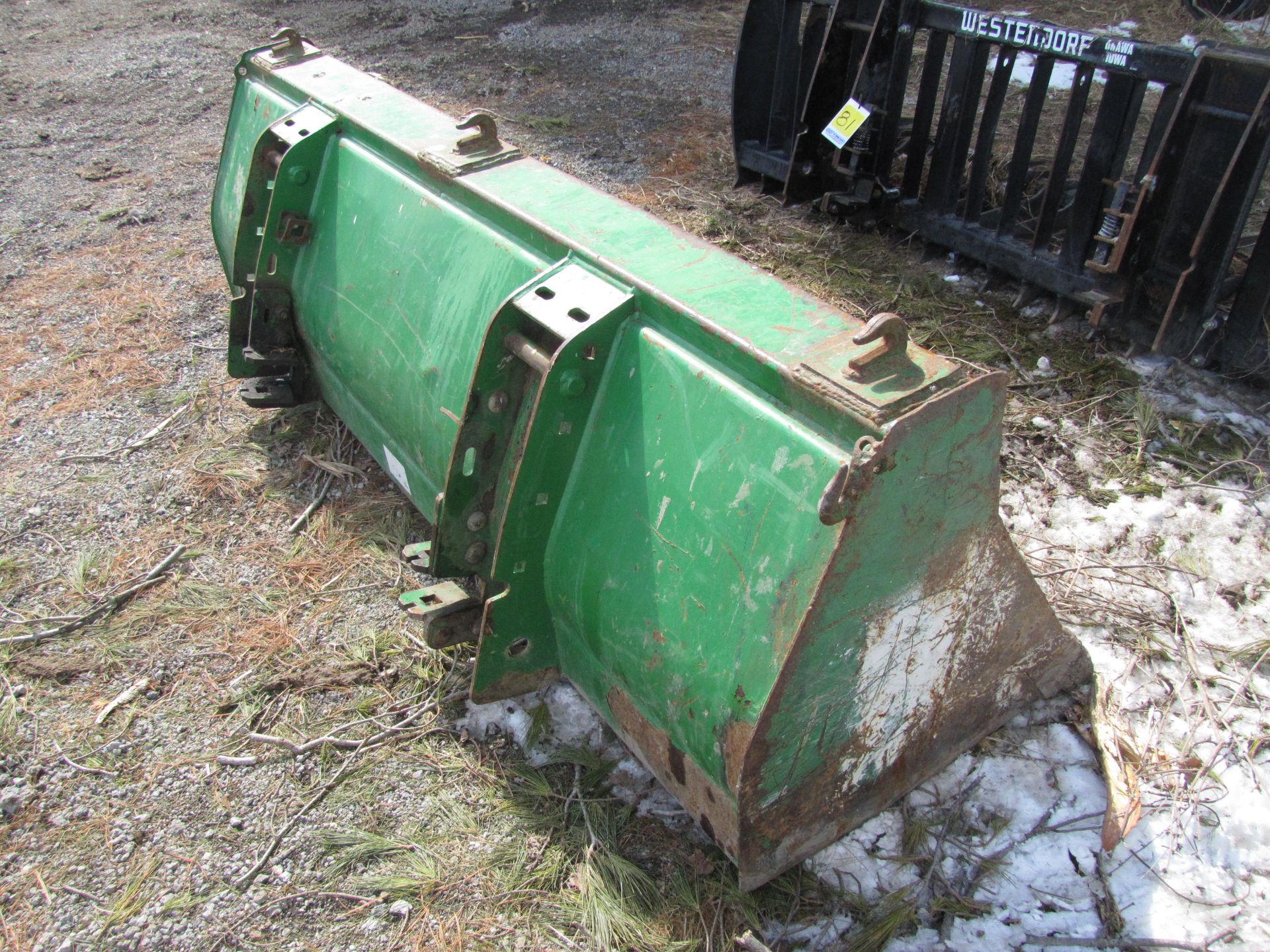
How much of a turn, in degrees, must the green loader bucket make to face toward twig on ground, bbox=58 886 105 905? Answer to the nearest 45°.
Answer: approximately 135° to its left

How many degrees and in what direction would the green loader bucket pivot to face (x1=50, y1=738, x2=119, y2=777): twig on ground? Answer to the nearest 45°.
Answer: approximately 135° to its left

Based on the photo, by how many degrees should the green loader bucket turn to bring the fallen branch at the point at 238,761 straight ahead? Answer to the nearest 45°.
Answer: approximately 135° to its left

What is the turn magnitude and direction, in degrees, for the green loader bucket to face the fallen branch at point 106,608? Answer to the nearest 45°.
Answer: approximately 135° to its left

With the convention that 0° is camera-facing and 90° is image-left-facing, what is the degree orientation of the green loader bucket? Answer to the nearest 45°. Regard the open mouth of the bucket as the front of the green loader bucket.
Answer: approximately 225°

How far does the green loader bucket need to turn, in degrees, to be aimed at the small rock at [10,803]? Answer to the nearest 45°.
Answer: approximately 135° to its left

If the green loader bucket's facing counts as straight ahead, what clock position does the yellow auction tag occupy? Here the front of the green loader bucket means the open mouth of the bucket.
The yellow auction tag is roughly at 11 o'clock from the green loader bucket.

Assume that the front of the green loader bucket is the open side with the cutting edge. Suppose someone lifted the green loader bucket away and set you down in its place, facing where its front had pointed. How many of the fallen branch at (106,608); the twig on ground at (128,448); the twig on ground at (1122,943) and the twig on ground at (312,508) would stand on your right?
1

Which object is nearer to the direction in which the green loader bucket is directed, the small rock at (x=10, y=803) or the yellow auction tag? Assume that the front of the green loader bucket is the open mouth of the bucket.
the yellow auction tag

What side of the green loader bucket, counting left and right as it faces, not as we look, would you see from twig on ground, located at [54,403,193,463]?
left

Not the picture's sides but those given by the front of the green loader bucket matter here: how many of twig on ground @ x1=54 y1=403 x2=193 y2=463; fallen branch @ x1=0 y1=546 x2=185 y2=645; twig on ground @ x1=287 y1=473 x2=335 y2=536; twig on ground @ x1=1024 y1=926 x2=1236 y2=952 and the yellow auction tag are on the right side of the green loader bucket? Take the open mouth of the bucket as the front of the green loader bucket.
1

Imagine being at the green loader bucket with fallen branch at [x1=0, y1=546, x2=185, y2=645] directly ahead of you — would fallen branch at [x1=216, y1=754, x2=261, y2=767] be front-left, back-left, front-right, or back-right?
front-left

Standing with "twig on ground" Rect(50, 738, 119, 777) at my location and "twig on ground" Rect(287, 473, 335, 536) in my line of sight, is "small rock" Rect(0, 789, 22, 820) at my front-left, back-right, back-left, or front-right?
back-left
